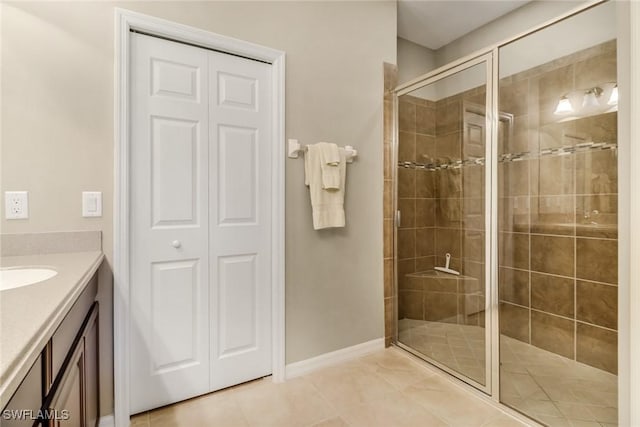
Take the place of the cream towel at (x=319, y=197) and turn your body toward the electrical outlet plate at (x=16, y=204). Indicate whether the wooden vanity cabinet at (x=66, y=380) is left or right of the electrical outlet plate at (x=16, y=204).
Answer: left

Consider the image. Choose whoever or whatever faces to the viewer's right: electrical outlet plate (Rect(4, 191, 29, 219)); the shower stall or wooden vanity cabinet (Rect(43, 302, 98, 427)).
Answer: the wooden vanity cabinet

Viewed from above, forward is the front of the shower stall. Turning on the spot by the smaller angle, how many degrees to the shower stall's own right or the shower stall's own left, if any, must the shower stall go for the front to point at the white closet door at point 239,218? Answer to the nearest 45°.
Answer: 0° — it already faces it

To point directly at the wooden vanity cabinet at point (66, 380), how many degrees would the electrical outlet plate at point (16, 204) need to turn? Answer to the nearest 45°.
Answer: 0° — it already faces it

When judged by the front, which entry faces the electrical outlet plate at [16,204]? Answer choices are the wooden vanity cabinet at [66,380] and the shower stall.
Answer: the shower stall

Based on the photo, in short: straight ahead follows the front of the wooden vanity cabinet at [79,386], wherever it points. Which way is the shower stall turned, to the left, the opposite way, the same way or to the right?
the opposite way

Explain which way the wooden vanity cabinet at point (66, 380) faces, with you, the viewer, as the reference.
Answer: facing to the right of the viewer

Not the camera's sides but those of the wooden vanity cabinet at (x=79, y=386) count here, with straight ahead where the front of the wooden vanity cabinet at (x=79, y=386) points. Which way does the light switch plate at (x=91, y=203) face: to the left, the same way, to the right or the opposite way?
to the right

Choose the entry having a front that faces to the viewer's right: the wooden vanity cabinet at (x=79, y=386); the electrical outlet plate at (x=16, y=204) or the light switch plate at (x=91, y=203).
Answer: the wooden vanity cabinet

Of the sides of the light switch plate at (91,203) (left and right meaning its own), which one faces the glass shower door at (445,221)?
left

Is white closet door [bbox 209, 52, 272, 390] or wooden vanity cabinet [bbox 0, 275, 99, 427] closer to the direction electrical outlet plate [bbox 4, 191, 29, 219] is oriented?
the wooden vanity cabinet
